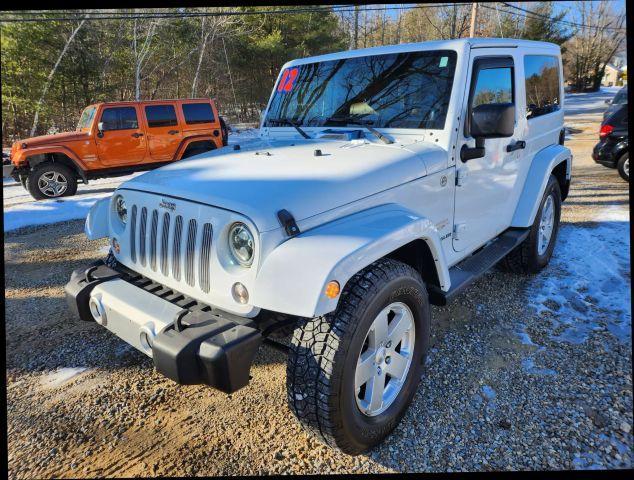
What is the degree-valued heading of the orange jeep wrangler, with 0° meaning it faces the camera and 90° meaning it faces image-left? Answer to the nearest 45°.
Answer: approximately 90°

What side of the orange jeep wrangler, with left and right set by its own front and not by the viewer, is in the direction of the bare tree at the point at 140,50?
right

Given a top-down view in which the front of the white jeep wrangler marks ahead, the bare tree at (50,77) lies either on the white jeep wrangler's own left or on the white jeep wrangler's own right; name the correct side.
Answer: on the white jeep wrangler's own right

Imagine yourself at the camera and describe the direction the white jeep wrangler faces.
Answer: facing the viewer and to the left of the viewer

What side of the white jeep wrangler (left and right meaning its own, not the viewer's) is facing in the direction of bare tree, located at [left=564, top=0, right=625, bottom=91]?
back

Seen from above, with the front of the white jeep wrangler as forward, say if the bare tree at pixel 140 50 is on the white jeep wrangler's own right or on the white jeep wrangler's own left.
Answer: on the white jeep wrangler's own right

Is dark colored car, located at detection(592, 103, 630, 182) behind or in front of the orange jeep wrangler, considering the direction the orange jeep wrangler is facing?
behind

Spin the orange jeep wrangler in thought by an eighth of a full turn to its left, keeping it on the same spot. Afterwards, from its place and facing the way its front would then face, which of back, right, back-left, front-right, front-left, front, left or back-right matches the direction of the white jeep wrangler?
front-left

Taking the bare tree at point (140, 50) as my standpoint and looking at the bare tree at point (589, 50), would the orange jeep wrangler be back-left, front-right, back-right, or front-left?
back-right
